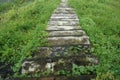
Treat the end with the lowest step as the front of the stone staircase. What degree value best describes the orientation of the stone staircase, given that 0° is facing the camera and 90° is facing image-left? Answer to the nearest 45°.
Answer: approximately 0°
